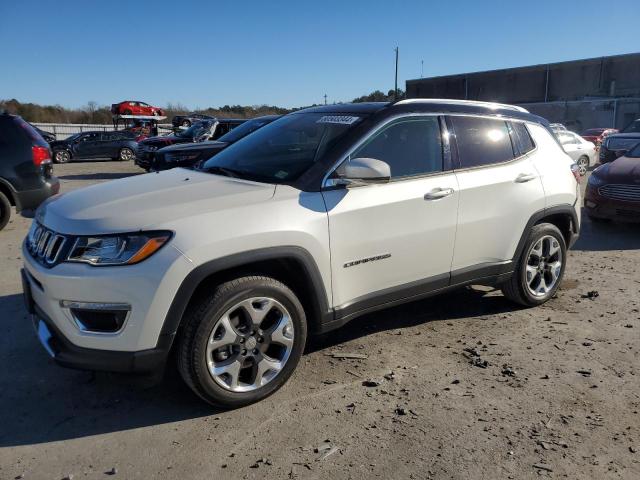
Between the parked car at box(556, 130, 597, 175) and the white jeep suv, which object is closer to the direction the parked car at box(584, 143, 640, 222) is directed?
the white jeep suv

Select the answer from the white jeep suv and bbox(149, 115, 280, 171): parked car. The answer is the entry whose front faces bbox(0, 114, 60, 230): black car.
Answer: the parked car

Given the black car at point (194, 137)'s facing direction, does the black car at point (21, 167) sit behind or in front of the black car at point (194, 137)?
in front

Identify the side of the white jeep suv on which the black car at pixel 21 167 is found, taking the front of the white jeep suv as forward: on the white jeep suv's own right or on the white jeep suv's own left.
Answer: on the white jeep suv's own right

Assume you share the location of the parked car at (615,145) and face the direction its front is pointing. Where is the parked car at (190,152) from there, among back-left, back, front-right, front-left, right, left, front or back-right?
front

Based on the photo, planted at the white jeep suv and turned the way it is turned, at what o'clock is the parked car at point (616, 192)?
The parked car is roughly at 6 o'clock from the white jeep suv.

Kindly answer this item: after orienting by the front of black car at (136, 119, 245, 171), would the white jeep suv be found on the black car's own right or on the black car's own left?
on the black car's own left

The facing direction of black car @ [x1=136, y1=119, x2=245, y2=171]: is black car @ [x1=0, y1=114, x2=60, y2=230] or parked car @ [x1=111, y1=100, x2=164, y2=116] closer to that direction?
the black car

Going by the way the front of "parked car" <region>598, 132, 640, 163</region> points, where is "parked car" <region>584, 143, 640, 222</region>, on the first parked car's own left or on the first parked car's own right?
on the first parked car's own left

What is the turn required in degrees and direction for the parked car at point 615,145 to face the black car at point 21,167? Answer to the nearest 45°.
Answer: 0° — it already faces it

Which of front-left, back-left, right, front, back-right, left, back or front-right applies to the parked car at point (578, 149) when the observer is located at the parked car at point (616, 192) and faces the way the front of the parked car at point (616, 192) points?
back-right

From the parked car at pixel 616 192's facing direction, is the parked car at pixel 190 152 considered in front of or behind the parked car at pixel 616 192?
in front

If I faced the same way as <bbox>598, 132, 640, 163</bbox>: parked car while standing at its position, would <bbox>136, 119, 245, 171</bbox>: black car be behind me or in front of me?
in front

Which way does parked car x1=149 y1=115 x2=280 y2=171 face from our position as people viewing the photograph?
facing the viewer and to the left of the viewer

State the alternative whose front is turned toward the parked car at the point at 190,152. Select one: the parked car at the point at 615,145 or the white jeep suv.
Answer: the parked car at the point at 615,145
